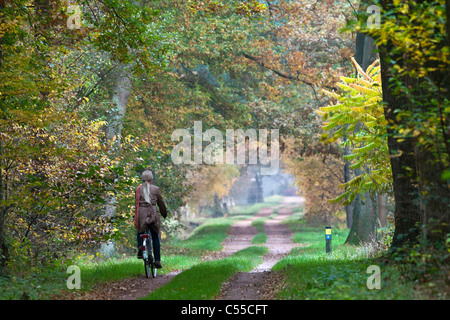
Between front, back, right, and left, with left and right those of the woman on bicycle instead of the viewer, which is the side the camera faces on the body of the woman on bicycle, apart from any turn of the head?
back

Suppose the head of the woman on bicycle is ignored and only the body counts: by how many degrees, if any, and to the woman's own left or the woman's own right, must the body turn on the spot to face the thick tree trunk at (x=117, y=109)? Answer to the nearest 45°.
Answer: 0° — they already face it

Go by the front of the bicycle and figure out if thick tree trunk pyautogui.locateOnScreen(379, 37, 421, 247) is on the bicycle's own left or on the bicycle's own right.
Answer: on the bicycle's own right

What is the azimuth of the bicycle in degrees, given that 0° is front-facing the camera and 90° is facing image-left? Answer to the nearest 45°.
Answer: approximately 180°
